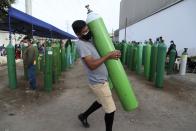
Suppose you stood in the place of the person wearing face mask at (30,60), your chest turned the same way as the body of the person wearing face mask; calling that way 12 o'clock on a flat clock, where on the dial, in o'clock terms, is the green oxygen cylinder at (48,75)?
The green oxygen cylinder is roughly at 7 o'clock from the person wearing face mask.

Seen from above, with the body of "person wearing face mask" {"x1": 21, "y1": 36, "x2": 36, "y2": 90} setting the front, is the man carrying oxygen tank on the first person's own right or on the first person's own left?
on the first person's own left

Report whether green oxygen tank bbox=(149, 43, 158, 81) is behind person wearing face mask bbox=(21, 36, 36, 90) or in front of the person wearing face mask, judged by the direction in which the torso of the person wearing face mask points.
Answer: behind

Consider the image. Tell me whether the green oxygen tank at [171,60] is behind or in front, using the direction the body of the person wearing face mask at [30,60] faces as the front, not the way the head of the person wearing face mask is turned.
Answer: behind
